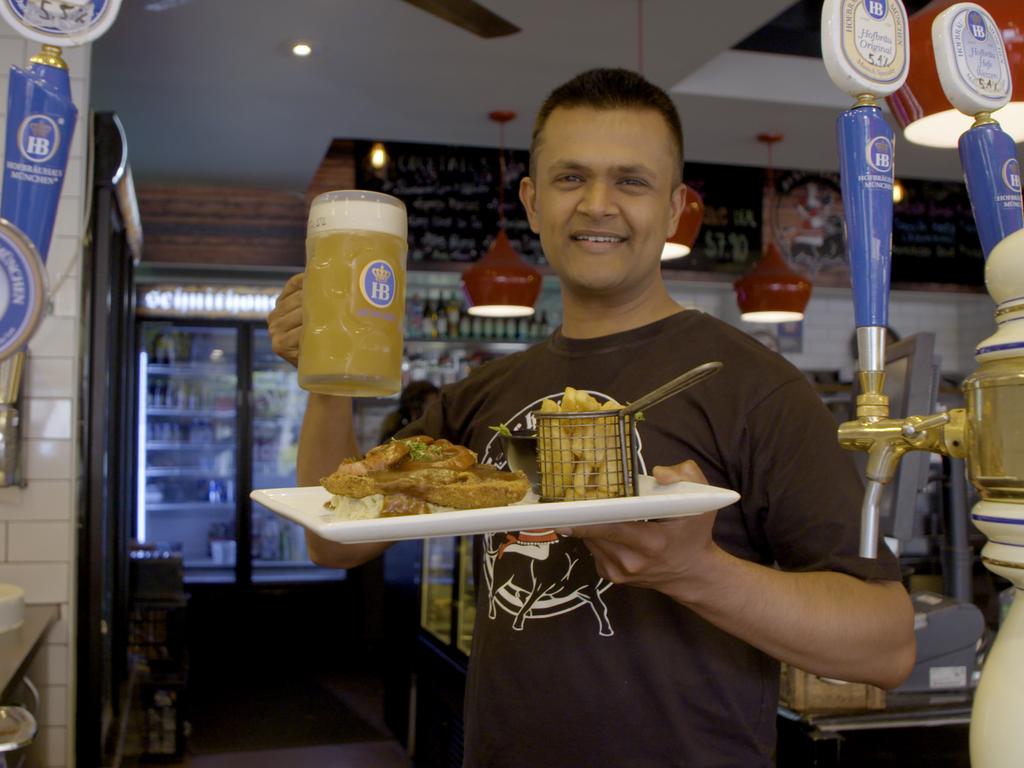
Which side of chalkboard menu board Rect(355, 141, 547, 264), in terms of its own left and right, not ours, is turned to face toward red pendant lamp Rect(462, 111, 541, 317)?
front

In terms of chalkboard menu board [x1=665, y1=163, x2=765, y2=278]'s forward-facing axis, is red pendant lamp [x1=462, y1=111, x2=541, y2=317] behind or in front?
in front

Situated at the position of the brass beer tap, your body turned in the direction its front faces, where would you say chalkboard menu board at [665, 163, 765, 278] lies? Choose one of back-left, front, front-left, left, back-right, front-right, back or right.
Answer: right

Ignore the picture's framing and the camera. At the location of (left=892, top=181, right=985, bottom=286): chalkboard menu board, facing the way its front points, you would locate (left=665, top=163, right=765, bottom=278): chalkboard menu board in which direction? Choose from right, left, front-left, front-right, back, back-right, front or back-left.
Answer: front-right

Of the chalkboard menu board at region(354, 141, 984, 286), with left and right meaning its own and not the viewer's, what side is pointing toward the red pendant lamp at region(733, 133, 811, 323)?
front

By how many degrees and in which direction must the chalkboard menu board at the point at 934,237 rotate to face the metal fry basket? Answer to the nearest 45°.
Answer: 0° — it already faces it
